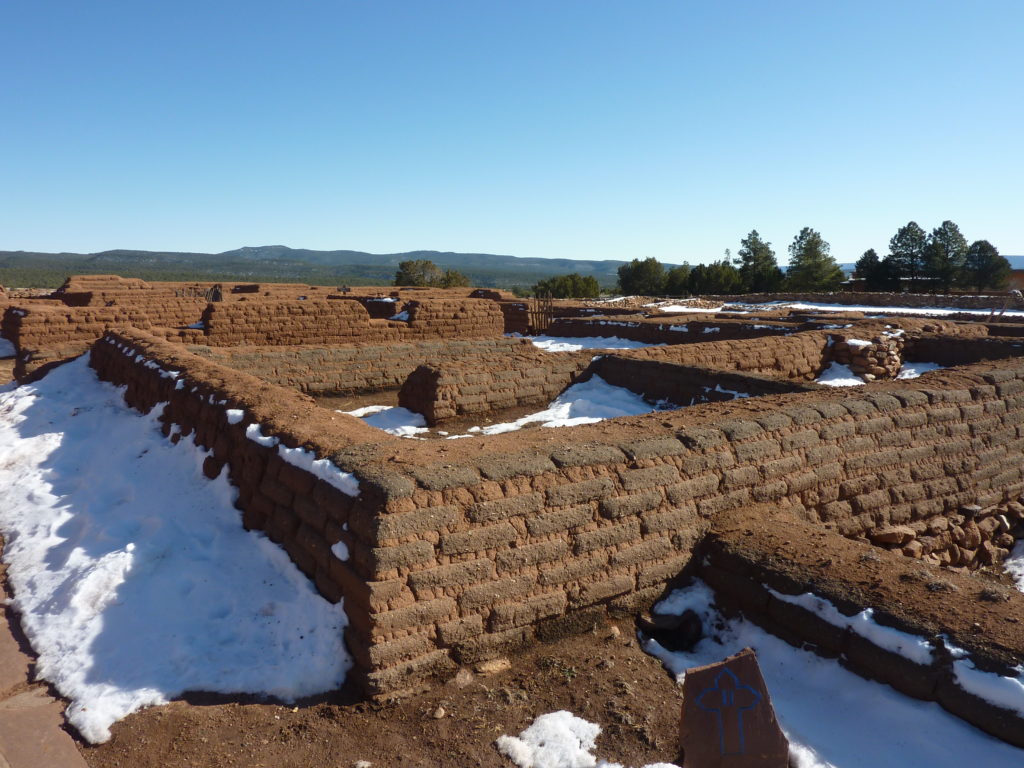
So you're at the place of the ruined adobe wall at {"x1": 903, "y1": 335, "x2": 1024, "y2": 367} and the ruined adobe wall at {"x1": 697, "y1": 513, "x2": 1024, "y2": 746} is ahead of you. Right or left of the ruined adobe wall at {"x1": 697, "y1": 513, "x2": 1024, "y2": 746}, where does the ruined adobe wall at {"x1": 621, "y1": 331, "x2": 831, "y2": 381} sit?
right

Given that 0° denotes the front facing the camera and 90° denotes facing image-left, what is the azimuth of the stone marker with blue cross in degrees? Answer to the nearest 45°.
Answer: approximately 0°

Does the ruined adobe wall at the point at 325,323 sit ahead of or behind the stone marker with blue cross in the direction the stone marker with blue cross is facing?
behind

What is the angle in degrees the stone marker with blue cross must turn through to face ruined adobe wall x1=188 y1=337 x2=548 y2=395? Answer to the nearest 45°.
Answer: approximately 135° to its right

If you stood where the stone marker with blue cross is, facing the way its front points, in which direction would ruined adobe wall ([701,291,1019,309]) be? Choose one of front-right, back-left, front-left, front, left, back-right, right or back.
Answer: back

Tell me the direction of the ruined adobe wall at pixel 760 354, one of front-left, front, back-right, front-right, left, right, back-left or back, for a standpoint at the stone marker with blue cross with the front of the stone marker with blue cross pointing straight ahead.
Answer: back

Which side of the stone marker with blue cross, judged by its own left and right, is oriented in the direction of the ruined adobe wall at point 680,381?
back

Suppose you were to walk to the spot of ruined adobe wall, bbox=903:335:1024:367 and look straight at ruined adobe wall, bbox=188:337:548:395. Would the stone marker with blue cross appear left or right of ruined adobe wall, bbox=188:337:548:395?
left

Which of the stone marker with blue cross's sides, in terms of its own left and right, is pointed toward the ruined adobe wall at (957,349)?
back

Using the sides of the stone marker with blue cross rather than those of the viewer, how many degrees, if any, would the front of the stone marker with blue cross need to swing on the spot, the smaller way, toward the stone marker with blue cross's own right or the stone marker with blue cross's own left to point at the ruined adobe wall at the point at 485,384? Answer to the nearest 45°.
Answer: approximately 135° to the stone marker with blue cross's own right

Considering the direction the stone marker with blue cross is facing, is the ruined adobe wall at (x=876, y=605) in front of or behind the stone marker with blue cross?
behind

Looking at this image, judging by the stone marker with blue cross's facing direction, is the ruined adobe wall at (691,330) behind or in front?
behind
